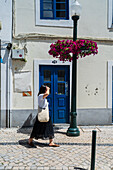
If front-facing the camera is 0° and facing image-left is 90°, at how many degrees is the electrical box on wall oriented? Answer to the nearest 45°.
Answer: approximately 0°

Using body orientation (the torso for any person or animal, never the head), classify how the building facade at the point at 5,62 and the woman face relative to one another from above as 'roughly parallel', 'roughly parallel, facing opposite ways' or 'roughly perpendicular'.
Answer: roughly perpendicular
